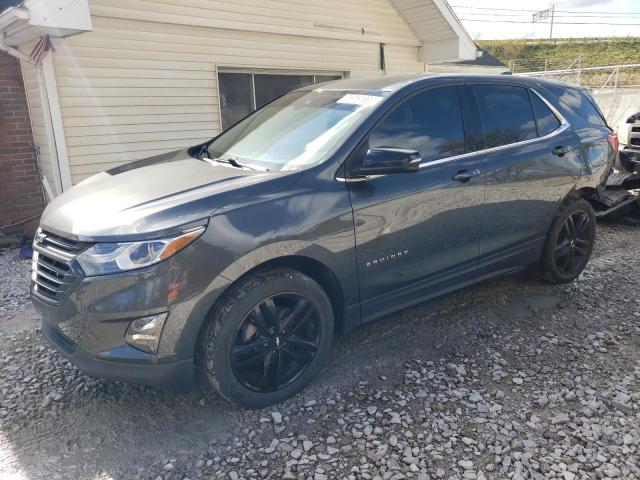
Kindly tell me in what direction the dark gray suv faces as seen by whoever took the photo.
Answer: facing the viewer and to the left of the viewer

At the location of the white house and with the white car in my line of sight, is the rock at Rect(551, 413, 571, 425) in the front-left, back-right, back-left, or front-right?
front-right

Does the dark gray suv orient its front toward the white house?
no

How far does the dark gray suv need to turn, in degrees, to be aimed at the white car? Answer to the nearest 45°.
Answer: approximately 180°

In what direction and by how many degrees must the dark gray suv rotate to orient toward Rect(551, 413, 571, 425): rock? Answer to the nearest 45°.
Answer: approximately 135° to its left
